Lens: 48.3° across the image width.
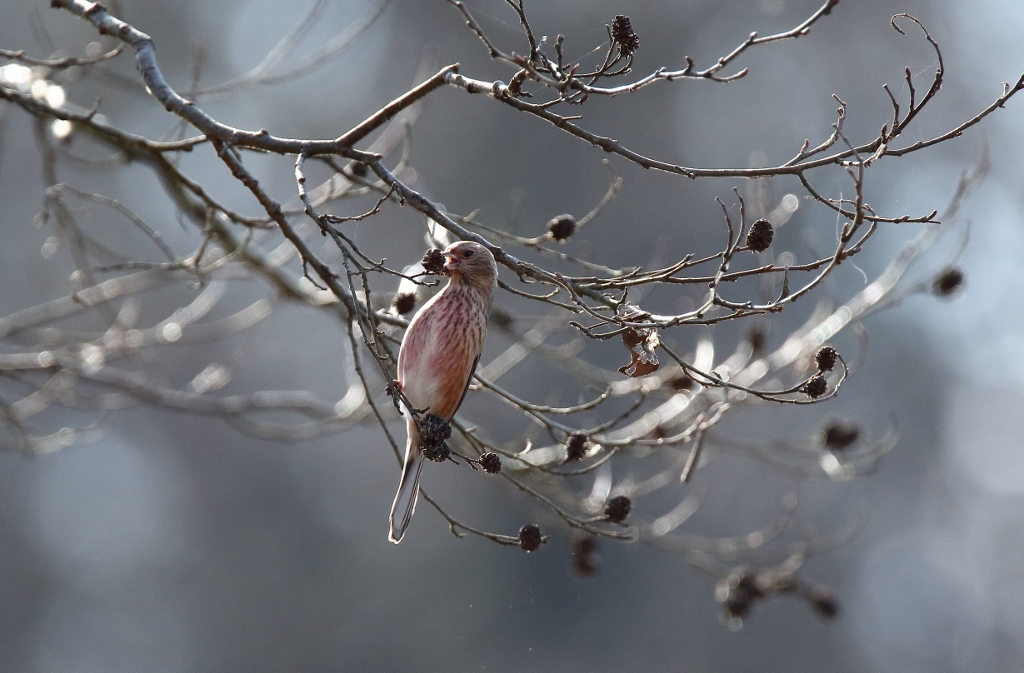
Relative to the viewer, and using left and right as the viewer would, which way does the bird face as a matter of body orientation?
facing the viewer and to the left of the viewer
